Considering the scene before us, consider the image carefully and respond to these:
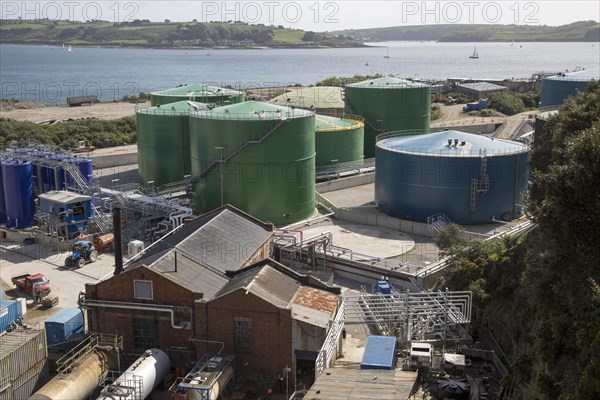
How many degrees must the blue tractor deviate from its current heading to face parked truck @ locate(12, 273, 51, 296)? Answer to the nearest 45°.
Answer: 0° — it already faces it

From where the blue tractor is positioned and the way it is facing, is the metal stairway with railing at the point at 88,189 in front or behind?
behind

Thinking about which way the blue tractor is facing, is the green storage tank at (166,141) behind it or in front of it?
behind

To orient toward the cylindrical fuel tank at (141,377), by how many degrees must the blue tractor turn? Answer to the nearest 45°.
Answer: approximately 45° to its left

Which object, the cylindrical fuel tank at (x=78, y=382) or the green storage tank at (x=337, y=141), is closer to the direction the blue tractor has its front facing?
the cylindrical fuel tank

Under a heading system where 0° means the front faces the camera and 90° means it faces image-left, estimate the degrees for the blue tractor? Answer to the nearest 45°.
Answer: approximately 45°

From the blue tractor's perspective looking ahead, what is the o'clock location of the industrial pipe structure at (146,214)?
The industrial pipe structure is roughly at 6 o'clock from the blue tractor.

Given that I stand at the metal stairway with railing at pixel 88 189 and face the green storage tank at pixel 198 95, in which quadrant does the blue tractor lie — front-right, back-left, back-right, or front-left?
back-right
